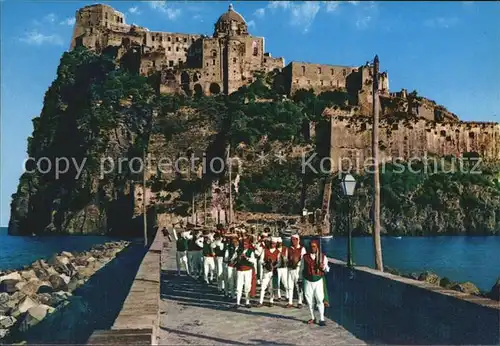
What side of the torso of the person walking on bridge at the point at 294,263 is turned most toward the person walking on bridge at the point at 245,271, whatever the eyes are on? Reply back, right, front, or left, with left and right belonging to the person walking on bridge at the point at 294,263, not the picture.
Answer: right

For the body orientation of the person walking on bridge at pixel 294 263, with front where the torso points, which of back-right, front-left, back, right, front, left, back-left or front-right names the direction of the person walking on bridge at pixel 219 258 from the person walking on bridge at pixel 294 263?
back-right

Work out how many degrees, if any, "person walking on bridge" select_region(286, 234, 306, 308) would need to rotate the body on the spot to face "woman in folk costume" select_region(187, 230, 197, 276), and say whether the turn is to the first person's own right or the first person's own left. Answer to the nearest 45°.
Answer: approximately 135° to the first person's own right

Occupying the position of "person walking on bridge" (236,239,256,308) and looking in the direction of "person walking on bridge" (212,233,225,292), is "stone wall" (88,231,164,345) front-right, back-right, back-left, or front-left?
back-left

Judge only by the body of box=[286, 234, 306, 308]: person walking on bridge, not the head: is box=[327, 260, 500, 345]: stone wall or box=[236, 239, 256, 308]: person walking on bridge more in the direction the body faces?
the stone wall

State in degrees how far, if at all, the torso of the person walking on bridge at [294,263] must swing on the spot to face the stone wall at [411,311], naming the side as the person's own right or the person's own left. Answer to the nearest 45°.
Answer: approximately 45° to the person's own left

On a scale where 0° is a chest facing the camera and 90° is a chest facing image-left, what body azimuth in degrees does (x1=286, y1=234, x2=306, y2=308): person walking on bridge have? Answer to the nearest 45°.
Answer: approximately 0°

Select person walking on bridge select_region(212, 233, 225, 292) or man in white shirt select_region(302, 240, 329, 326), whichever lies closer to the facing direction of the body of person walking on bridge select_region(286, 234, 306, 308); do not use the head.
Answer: the man in white shirt

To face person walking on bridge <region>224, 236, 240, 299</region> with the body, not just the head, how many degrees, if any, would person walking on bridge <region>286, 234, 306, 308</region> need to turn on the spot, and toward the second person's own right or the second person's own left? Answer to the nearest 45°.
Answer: approximately 135° to the second person's own right

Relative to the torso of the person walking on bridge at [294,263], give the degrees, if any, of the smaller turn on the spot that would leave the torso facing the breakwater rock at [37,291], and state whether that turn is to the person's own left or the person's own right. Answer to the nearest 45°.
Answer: approximately 135° to the person's own right
